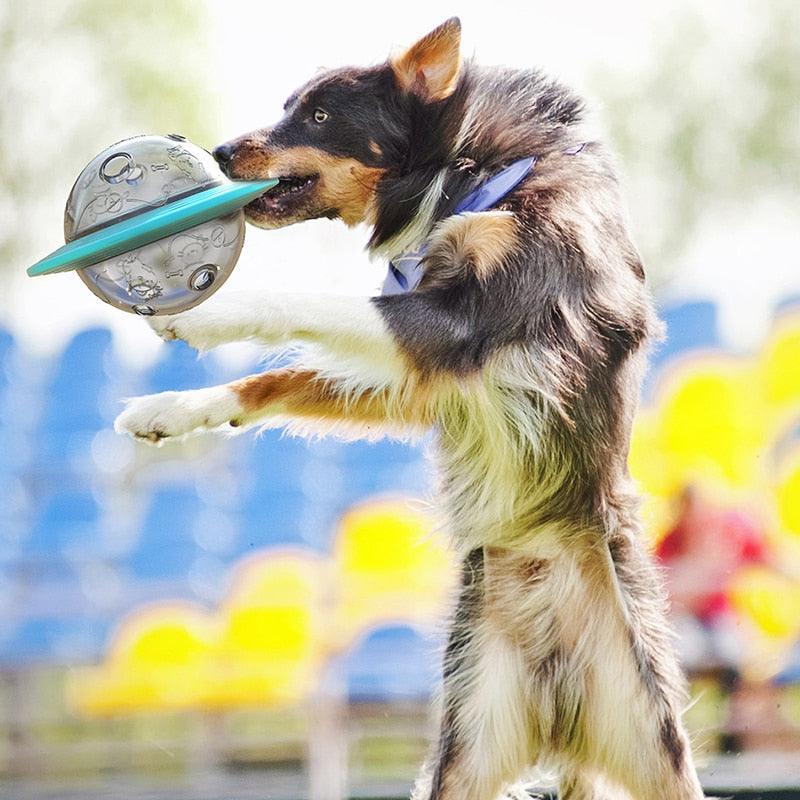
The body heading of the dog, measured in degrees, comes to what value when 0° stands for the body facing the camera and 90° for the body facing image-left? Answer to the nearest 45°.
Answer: approximately 90°

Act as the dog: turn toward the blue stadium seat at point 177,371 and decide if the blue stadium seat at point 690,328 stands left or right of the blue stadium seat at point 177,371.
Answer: right

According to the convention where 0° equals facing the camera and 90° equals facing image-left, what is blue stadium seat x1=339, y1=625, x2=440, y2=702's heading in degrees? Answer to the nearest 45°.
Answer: approximately 0°

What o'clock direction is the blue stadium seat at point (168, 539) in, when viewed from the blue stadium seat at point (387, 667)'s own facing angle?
the blue stadium seat at point (168, 539) is roughly at 4 o'clock from the blue stadium seat at point (387, 667).

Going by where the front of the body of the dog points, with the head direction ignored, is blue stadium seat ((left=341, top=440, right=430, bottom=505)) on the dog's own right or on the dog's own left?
on the dog's own right

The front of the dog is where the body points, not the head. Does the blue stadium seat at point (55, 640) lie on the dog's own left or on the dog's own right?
on the dog's own right

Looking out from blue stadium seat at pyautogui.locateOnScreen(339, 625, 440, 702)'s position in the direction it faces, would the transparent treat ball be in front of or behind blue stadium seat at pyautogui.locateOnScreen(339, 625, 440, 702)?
in front

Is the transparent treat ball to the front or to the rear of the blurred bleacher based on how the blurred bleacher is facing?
to the front
